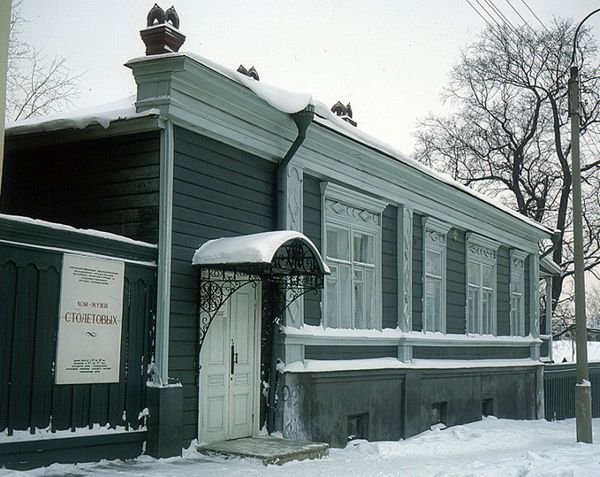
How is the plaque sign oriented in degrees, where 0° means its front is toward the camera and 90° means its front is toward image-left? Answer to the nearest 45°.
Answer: approximately 315°

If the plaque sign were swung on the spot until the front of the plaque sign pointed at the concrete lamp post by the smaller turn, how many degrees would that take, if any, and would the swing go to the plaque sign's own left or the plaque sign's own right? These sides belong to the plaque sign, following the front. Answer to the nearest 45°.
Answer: approximately 90° to the plaque sign's own left

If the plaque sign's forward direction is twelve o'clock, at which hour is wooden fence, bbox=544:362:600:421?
The wooden fence is roughly at 9 o'clock from the plaque sign.

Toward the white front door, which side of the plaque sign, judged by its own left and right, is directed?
left

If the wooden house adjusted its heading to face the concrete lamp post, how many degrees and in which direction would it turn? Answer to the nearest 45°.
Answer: approximately 90° to its left
